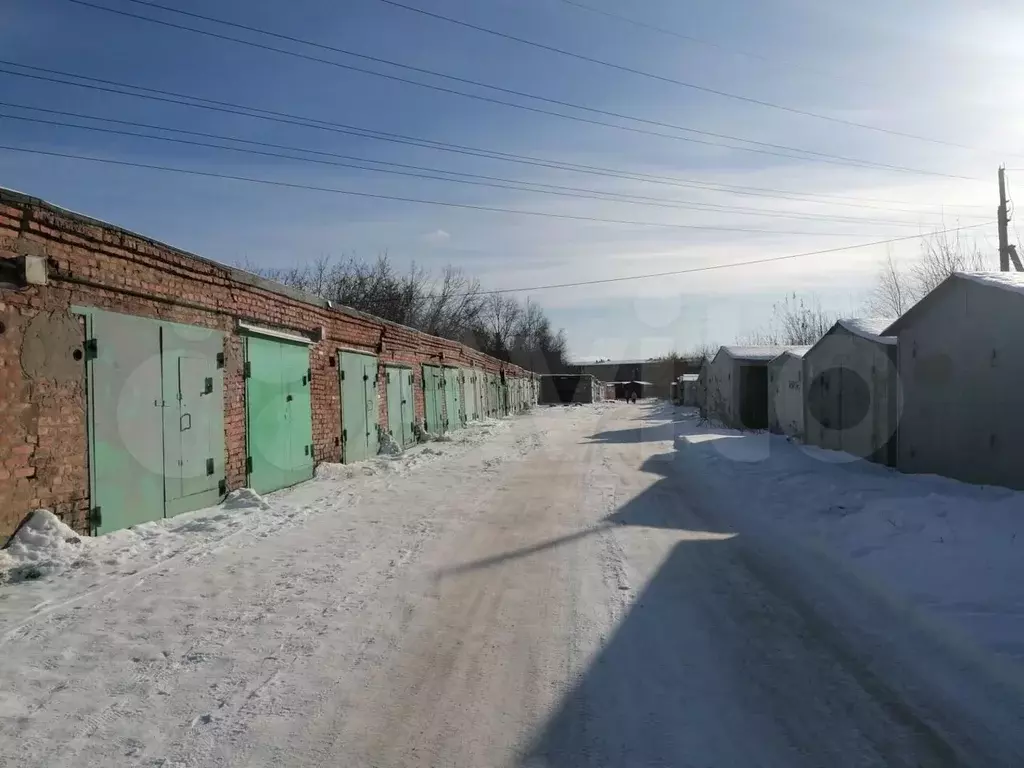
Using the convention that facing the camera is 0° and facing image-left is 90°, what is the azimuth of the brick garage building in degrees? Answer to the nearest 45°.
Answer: approximately 315°

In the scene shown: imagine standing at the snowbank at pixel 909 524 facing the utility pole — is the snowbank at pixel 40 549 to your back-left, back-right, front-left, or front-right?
back-left
